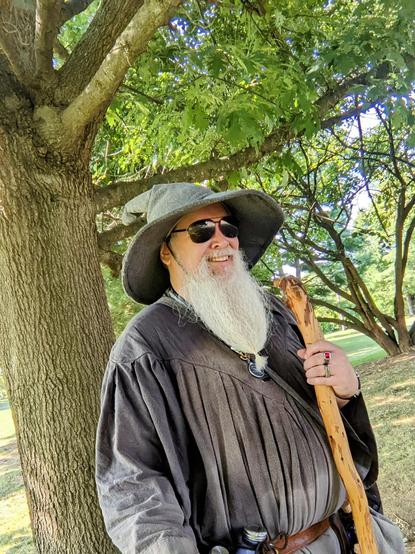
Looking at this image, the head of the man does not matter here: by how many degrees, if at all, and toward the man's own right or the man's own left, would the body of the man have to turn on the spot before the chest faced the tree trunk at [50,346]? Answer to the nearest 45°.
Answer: approximately 180°

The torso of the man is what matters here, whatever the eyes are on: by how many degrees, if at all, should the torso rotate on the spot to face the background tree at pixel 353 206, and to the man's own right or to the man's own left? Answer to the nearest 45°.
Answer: approximately 135° to the man's own left

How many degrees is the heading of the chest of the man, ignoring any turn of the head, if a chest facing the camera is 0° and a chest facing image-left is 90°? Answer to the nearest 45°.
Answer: approximately 315°
